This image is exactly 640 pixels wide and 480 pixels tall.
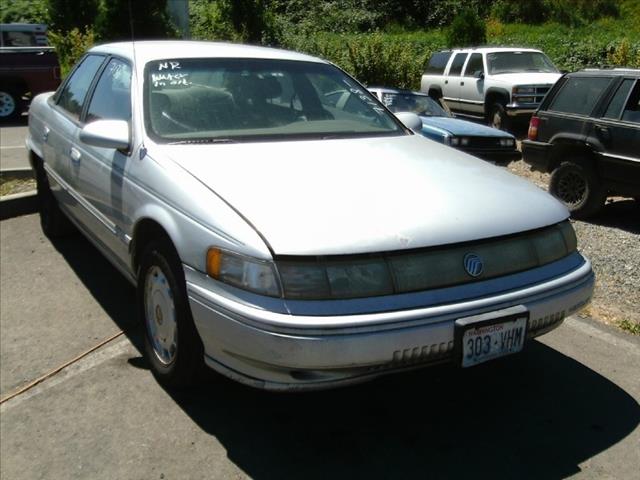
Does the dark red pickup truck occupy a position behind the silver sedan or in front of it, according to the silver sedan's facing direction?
behind

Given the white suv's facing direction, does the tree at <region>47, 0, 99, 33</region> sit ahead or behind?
behind

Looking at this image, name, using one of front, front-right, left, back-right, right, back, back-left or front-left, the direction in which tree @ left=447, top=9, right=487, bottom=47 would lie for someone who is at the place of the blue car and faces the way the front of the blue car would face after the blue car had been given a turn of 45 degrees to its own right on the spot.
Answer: back

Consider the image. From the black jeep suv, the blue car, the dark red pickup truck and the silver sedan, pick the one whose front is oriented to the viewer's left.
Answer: the dark red pickup truck

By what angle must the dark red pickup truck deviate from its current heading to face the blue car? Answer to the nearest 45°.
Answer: approximately 135° to its left

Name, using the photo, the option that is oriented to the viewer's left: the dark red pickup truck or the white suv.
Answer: the dark red pickup truck

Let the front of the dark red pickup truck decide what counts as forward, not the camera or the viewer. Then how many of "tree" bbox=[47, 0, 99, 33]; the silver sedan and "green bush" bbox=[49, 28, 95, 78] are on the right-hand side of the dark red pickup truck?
2

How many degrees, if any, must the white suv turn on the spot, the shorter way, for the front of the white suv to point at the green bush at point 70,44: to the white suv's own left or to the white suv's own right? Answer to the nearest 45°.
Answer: approximately 135° to the white suv's own right

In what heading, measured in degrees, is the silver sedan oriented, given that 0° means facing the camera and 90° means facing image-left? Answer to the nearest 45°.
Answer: approximately 315°

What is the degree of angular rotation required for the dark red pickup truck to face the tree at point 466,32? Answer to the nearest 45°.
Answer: approximately 180°

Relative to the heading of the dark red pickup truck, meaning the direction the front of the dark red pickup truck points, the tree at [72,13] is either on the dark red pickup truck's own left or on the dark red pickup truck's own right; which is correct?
on the dark red pickup truck's own right

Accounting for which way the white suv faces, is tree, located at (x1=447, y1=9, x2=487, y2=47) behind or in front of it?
behind

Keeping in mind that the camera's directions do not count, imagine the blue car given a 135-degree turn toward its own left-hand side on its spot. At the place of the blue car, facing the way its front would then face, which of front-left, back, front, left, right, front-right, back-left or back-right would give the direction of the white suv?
front

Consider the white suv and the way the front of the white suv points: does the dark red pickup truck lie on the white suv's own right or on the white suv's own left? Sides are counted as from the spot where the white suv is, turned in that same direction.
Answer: on the white suv's own right

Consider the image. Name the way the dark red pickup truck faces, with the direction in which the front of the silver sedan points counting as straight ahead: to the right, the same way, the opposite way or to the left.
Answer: to the right

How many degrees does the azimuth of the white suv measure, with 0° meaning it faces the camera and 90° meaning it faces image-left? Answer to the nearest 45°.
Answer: approximately 315°

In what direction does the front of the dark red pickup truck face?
to the viewer's left
